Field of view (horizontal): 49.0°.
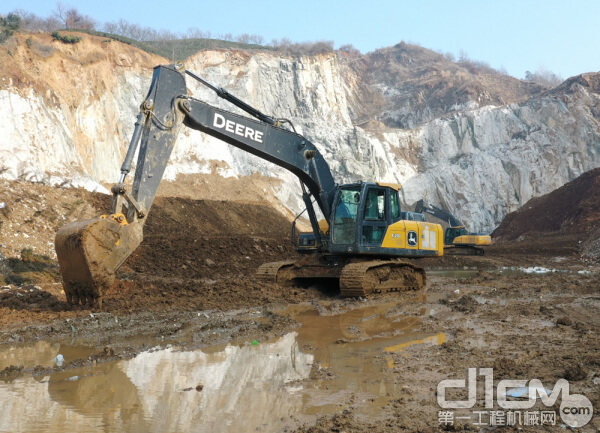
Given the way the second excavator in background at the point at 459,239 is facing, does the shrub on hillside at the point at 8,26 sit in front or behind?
in front

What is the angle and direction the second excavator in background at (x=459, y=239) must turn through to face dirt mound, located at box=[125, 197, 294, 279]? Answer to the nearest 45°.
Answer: approximately 45° to its left

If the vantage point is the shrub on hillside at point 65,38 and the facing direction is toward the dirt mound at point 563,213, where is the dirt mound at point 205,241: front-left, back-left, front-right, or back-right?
front-right

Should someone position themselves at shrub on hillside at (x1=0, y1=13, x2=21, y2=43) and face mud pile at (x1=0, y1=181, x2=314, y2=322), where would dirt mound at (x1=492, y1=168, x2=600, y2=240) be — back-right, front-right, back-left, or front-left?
front-left

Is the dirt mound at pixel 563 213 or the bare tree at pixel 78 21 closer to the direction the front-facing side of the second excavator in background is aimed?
the bare tree

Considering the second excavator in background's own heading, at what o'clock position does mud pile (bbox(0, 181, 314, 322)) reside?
The mud pile is roughly at 10 o'clock from the second excavator in background.

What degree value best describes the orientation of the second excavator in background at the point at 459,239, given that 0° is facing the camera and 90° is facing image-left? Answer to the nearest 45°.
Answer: approximately 90°

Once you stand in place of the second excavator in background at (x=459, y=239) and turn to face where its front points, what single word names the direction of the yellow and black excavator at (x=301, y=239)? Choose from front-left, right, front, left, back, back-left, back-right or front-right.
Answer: left

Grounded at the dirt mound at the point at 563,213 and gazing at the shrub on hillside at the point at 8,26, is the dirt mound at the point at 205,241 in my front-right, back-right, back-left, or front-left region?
front-left

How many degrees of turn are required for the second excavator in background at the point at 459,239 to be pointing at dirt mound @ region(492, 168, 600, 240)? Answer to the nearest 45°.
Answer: approximately 135° to its right

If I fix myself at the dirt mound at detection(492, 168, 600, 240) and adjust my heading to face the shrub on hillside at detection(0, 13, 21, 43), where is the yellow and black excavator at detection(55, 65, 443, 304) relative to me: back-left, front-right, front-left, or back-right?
front-left

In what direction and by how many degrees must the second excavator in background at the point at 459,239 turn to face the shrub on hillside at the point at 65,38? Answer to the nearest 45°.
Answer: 0° — it already faces it

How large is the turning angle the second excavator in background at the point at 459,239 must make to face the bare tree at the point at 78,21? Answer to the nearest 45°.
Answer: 0° — it already faces it

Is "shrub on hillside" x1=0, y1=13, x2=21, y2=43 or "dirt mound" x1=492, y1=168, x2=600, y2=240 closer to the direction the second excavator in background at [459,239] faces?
the shrub on hillside
